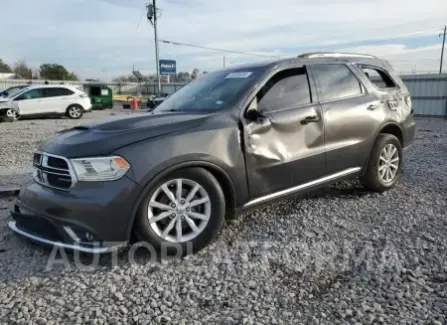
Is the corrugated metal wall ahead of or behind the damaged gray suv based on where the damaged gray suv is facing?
behind

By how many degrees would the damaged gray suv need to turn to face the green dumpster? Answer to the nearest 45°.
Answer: approximately 135° to its right

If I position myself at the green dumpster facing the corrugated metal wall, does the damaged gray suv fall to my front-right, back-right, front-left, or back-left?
front-right
